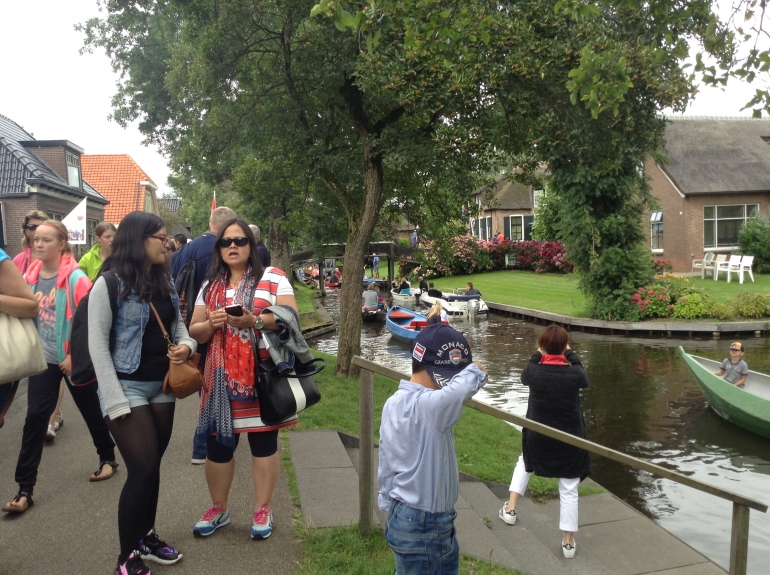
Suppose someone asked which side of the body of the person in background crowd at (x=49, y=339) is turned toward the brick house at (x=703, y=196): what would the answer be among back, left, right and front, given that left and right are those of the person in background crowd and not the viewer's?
back

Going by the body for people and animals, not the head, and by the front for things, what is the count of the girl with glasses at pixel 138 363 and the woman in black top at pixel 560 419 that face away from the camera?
1

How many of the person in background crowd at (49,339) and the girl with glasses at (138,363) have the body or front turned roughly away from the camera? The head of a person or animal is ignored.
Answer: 0

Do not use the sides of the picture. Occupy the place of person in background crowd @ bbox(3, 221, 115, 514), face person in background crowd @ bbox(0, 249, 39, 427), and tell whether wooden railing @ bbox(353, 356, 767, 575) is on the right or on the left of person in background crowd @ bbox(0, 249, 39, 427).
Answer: left

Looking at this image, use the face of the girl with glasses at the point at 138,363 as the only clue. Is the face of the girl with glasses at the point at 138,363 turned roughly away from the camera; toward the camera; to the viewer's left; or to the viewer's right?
to the viewer's right

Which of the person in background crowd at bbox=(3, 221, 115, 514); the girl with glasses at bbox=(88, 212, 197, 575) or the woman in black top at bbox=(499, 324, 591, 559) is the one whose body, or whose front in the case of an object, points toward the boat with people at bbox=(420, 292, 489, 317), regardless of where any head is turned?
the woman in black top

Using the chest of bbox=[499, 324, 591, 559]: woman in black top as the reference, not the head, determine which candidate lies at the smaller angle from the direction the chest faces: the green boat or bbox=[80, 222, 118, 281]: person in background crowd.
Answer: the green boat

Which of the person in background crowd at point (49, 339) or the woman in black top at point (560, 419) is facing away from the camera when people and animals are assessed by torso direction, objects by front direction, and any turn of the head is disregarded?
the woman in black top

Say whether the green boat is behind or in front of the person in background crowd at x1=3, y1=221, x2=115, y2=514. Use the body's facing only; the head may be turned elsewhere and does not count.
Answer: behind

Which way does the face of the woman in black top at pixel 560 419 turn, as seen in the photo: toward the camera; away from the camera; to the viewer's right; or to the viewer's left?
away from the camera

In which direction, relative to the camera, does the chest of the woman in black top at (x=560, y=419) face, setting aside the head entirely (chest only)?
away from the camera

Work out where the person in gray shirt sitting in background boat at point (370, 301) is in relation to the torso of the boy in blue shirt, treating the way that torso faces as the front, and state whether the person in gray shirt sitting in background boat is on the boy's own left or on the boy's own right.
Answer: on the boy's own left

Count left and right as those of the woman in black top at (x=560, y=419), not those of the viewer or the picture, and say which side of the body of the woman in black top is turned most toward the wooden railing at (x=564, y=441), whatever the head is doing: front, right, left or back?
back

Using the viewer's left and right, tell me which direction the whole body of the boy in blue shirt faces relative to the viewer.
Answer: facing away from the viewer and to the right of the viewer

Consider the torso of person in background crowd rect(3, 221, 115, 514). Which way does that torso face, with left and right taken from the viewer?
facing the viewer and to the left of the viewer

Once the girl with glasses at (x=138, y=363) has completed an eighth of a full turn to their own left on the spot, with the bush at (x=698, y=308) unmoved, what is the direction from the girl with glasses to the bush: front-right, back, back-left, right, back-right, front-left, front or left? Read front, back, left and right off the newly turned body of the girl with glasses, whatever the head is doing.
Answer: front-left
